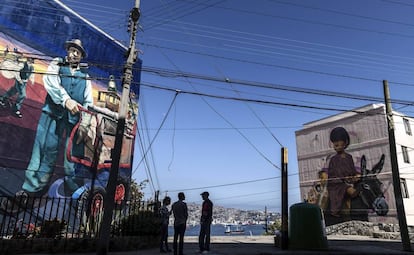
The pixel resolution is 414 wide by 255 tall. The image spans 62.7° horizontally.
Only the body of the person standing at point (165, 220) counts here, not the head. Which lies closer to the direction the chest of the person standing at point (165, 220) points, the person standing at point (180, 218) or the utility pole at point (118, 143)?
the person standing

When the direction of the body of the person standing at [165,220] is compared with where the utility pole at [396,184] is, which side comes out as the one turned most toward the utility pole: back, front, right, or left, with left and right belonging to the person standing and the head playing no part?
front

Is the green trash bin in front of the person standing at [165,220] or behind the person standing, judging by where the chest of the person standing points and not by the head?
in front

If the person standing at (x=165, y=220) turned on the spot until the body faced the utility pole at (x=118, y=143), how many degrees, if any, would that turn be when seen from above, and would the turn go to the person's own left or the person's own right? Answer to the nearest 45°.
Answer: approximately 135° to the person's own right

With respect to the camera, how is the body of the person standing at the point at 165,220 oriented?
to the viewer's right

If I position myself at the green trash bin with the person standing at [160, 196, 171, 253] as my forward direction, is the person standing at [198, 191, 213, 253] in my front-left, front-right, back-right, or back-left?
front-left

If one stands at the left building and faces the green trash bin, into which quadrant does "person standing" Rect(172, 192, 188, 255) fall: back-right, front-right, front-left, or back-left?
front-right
